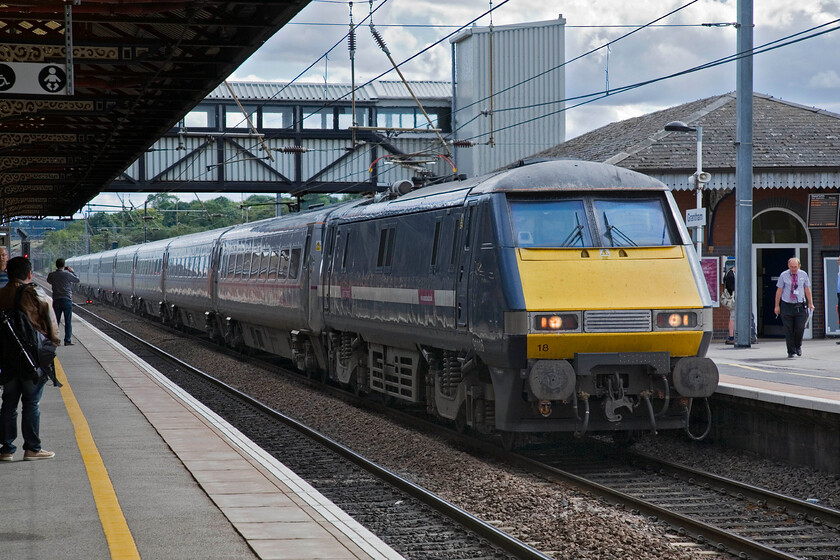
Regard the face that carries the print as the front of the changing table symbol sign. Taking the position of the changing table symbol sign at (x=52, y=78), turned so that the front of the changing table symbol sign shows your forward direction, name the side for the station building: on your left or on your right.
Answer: on your left

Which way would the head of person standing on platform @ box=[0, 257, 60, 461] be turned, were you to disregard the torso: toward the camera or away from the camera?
away from the camera

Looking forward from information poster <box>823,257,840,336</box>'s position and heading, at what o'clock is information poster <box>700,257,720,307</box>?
information poster <box>700,257,720,307</box> is roughly at 2 o'clock from information poster <box>823,257,840,336</box>.

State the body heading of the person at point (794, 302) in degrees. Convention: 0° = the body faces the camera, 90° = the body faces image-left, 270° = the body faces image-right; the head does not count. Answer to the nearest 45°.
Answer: approximately 0°
